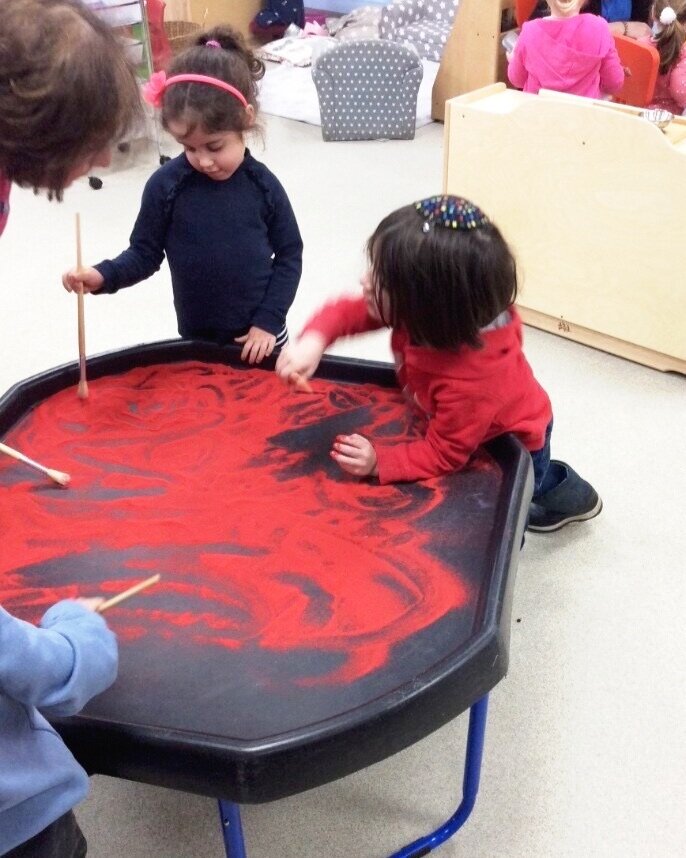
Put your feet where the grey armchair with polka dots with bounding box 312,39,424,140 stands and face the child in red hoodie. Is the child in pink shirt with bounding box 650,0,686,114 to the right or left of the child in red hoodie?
left

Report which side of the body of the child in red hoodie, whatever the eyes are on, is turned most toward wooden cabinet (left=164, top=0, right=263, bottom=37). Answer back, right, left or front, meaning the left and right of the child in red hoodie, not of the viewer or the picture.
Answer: right

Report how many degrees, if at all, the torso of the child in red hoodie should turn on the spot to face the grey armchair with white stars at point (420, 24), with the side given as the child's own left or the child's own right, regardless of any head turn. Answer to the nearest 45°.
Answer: approximately 90° to the child's own right

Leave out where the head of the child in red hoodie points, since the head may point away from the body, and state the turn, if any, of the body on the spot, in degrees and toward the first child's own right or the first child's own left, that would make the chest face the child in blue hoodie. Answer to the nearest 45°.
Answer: approximately 45° to the first child's own left

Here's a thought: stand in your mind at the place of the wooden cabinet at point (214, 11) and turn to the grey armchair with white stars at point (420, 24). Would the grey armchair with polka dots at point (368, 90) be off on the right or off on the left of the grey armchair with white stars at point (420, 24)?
right

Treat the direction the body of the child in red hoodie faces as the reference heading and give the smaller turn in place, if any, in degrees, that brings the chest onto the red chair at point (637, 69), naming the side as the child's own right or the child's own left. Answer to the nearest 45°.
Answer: approximately 90° to the child's own right

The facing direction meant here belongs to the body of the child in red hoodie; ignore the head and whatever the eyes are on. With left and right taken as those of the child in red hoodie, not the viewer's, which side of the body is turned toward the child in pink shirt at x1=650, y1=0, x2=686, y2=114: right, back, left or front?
right

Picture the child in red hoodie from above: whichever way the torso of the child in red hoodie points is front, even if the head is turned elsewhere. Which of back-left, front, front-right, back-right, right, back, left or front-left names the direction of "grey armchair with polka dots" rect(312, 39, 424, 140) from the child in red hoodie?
right

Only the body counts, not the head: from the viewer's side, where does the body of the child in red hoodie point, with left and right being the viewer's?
facing to the left of the viewer

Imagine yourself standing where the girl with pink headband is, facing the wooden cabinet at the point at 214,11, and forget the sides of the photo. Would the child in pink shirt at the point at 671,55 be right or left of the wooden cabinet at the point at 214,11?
right
